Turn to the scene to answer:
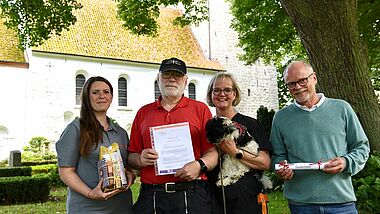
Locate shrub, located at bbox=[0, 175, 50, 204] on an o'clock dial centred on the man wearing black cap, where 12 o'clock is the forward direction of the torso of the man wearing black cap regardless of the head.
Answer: The shrub is roughly at 5 o'clock from the man wearing black cap.

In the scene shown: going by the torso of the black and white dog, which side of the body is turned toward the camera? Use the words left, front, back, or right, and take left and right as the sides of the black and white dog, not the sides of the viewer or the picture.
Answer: left

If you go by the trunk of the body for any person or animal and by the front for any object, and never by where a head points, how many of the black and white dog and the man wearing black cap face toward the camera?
1

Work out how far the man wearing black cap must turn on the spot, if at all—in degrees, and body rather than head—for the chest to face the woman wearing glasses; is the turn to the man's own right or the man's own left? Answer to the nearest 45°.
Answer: approximately 90° to the man's own left

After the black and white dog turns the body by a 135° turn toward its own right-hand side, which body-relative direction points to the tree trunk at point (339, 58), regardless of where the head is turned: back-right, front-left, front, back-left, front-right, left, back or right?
front

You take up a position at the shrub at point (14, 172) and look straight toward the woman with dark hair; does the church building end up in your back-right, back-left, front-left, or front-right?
back-left

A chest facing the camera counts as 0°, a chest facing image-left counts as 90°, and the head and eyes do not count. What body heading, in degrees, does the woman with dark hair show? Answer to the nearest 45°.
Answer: approximately 315°

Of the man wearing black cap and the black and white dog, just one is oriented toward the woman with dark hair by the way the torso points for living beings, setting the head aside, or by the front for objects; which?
the black and white dog

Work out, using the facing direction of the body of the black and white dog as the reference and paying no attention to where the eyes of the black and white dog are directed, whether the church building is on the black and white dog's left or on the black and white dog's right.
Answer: on the black and white dog's right

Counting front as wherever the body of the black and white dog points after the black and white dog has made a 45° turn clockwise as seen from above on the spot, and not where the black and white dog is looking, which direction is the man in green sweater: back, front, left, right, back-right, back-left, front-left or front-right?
back-right
